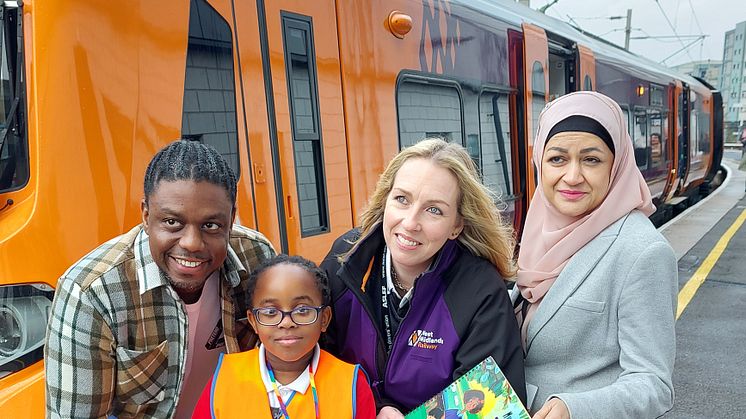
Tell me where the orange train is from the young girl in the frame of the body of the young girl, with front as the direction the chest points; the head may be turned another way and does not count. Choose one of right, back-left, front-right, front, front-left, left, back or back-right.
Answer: back

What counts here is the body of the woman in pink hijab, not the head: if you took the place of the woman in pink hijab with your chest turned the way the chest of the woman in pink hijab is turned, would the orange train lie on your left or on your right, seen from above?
on your right

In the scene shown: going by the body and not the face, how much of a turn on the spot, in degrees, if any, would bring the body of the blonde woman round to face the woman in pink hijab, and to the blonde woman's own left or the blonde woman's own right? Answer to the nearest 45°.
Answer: approximately 135° to the blonde woman's own left

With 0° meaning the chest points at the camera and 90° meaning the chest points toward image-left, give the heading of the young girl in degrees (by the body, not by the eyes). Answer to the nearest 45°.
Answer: approximately 0°

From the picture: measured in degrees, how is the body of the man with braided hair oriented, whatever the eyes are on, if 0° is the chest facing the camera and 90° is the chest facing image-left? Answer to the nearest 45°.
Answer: approximately 315°

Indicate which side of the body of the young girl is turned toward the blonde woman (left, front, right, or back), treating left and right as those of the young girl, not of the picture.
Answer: left

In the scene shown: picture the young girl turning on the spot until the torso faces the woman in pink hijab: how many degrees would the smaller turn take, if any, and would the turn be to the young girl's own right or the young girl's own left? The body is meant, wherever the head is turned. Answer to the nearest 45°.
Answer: approximately 90° to the young girl's own left

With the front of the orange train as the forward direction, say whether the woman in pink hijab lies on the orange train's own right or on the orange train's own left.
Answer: on the orange train's own left

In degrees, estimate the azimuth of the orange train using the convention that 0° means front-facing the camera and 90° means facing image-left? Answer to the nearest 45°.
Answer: approximately 45°

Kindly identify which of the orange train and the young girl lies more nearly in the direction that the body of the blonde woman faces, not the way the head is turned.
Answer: the young girl
